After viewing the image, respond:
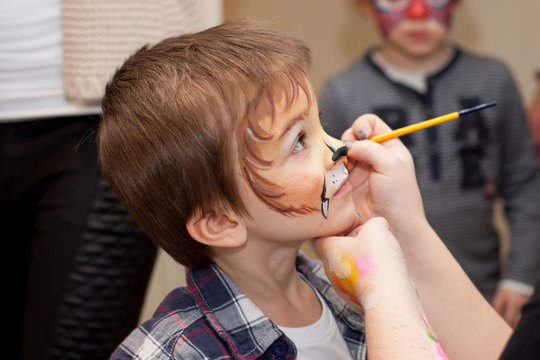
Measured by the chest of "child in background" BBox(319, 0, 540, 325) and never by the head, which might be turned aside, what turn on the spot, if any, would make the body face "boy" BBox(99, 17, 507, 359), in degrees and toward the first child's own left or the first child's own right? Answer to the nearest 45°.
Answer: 0° — they already face them

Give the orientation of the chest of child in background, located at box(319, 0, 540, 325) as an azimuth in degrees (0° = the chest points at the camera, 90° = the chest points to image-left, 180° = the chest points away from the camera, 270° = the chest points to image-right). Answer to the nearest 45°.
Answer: approximately 0°

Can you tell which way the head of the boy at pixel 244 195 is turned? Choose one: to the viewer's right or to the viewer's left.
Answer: to the viewer's right
